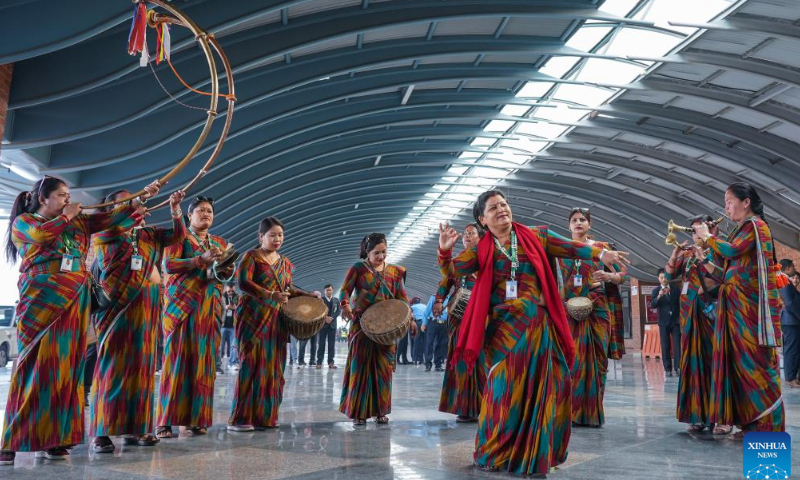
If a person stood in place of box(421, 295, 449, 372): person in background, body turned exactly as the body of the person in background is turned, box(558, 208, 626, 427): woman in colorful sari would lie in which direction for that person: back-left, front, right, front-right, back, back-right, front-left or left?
front

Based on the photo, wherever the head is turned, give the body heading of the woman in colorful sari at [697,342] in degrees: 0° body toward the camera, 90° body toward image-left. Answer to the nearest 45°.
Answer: approximately 45°

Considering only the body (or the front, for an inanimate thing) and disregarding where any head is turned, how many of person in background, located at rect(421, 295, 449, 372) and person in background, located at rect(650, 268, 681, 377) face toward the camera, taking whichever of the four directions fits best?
2

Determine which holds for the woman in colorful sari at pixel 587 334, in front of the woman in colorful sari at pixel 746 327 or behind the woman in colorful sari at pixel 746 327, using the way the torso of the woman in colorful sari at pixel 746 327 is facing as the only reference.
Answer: in front

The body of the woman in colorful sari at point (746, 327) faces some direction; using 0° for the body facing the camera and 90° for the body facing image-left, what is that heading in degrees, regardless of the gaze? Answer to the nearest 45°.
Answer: approximately 90°

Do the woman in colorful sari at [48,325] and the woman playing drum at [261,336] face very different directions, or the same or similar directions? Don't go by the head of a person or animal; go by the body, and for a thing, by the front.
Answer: same or similar directions

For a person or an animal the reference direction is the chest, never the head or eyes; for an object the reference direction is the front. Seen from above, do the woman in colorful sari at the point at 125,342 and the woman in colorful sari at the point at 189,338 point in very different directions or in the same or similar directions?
same or similar directions

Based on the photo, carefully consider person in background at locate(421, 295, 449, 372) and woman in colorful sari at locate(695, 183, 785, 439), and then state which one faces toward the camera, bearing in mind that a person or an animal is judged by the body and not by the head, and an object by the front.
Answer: the person in background

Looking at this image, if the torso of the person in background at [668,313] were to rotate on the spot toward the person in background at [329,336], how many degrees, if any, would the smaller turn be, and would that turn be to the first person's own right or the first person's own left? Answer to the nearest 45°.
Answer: approximately 90° to the first person's own right

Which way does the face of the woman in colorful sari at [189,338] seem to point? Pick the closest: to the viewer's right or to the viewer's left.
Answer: to the viewer's right

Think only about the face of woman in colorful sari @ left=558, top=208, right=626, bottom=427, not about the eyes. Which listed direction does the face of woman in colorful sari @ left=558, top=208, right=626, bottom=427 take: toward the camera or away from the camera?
toward the camera

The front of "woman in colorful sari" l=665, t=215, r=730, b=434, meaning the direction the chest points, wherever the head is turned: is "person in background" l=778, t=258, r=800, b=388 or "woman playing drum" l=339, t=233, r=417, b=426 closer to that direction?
the woman playing drum

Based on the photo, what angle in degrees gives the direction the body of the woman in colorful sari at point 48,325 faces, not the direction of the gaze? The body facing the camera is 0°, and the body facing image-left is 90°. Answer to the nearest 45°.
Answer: approximately 315°

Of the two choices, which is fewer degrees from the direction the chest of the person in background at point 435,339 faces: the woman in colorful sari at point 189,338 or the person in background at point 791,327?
the woman in colorful sari
